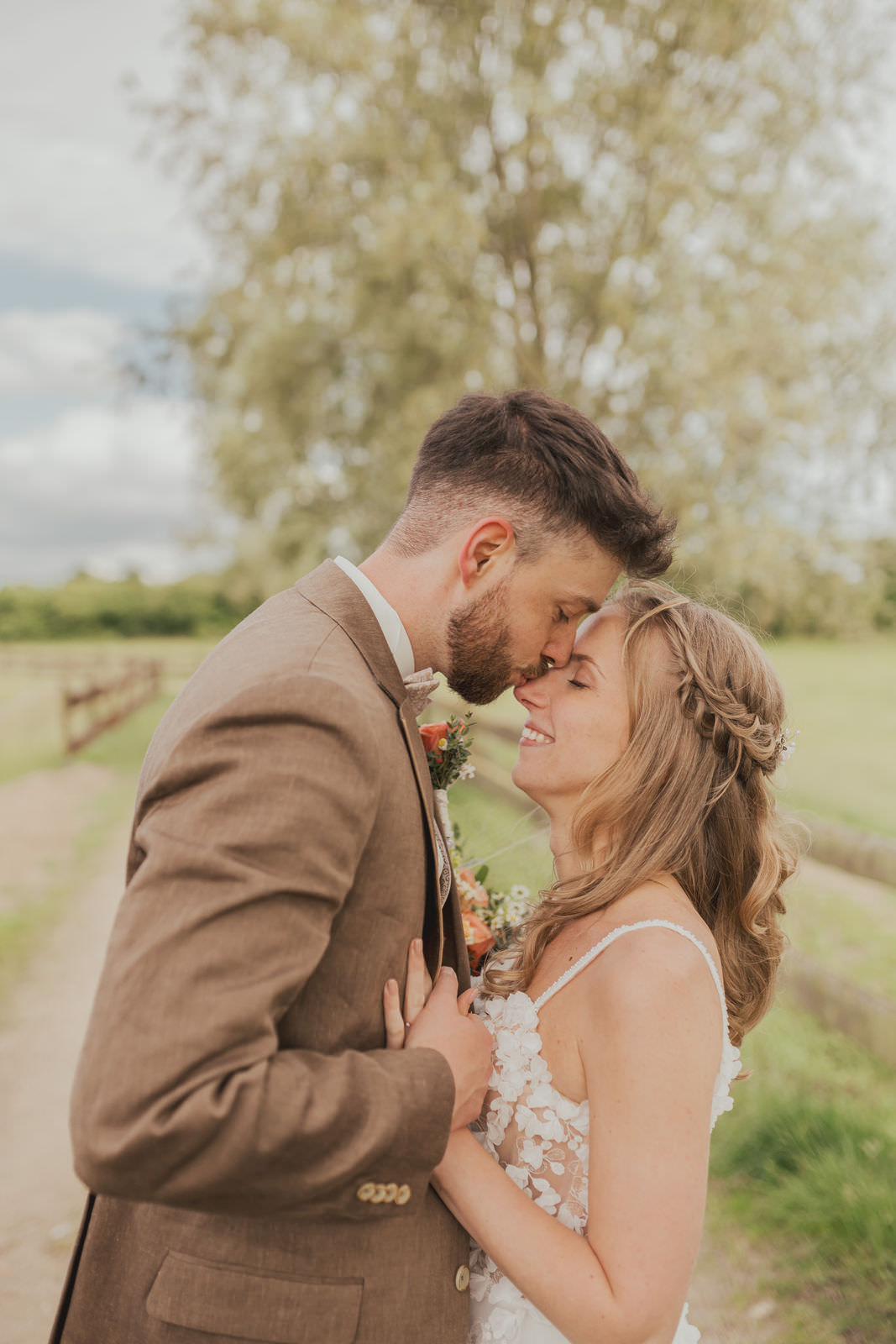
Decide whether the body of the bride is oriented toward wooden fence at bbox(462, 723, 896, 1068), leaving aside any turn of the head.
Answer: no

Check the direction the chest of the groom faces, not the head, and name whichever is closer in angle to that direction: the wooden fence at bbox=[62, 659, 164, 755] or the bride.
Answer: the bride

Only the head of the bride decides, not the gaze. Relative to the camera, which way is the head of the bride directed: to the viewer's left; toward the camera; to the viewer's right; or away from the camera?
to the viewer's left

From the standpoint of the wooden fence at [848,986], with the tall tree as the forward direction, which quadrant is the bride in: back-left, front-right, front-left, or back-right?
back-left

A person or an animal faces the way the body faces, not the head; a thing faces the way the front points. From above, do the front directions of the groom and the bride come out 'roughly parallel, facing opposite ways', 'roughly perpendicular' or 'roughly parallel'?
roughly parallel, facing opposite ways

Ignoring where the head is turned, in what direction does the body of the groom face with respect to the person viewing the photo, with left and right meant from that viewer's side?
facing to the right of the viewer

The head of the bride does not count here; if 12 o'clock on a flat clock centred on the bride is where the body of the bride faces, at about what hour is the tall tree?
The tall tree is roughly at 3 o'clock from the bride.

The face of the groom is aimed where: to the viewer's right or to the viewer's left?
to the viewer's right

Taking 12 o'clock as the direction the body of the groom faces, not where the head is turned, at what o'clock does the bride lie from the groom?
The bride is roughly at 11 o'clock from the groom.

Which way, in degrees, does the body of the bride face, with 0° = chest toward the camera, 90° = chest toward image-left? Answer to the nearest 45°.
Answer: approximately 90°
